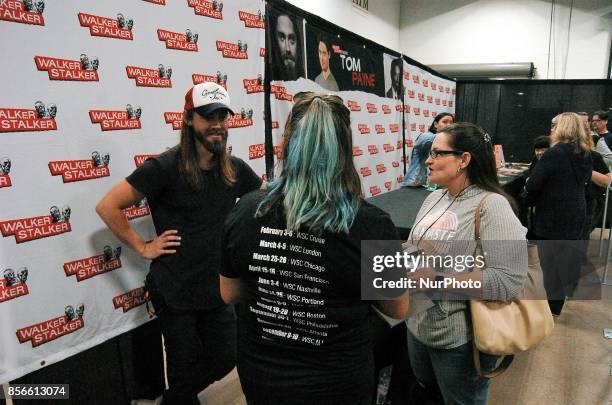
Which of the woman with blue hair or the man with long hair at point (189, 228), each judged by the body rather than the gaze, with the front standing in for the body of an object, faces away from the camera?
the woman with blue hair

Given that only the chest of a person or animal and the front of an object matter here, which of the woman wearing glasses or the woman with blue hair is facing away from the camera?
the woman with blue hair

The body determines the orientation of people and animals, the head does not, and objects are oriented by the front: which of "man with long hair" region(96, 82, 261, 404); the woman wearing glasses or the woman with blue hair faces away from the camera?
the woman with blue hair

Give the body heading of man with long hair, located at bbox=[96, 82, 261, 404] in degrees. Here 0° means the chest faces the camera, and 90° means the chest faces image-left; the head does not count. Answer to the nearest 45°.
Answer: approximately 315°

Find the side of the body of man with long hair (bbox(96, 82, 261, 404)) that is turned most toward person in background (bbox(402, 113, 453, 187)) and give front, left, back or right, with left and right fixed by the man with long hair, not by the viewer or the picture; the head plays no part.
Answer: left

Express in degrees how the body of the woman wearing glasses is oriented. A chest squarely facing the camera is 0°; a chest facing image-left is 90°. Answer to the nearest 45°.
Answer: approximately 45°

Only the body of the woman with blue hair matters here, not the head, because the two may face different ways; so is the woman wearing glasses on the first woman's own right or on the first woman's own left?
on the first woman's own right

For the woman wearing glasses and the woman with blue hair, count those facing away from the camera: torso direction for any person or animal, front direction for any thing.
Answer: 1

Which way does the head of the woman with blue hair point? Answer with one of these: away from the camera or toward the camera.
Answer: away from the camera

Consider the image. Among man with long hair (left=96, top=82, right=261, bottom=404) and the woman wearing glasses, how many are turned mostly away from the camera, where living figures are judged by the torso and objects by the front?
0

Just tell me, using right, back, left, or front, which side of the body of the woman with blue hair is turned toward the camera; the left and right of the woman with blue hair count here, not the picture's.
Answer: back

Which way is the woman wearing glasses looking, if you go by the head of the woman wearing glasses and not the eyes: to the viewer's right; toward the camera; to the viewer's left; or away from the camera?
to the viewer's left

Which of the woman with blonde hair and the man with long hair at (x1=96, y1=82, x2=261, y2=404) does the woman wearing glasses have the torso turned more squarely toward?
the man with long hair

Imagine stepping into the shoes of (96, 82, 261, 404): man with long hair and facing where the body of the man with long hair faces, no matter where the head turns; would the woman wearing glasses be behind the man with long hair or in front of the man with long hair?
in front
